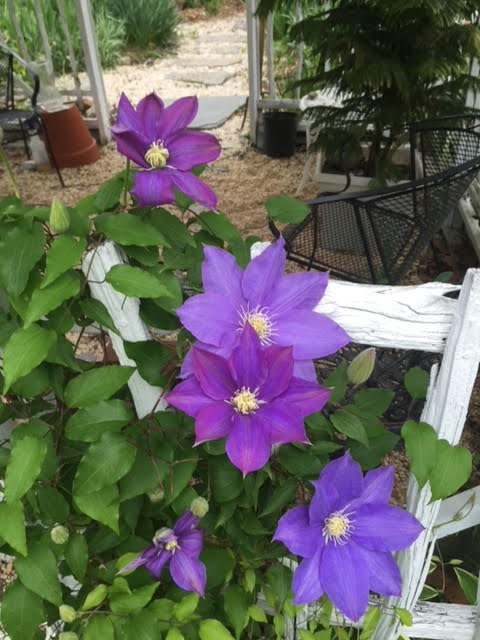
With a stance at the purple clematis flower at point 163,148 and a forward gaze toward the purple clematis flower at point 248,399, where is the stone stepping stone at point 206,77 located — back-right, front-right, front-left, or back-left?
back-left

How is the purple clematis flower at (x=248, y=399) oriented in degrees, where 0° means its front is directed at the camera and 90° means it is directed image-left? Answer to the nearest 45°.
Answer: approximately 0°

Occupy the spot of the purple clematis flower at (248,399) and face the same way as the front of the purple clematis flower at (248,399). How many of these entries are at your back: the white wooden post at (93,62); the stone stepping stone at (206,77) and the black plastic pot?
3

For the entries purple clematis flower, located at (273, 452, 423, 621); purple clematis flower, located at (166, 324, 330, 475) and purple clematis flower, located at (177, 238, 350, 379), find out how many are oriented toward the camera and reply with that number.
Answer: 3

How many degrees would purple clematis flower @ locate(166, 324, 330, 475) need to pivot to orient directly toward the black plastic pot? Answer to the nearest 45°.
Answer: approximately 180°

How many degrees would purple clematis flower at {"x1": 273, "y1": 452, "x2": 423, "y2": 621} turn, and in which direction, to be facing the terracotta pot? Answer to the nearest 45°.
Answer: approximately 135° to its right

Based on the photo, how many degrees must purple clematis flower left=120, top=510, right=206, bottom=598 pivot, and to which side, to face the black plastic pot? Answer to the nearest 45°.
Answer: approximately 135° to its right

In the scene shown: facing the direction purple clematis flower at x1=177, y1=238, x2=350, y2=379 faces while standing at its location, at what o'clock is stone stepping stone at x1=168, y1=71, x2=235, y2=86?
The stone stepping stone is roughly at 6 o'clock from the purple clematis flower.

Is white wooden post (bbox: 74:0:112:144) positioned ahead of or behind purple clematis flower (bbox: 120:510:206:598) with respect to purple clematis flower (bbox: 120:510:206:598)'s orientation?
behind
